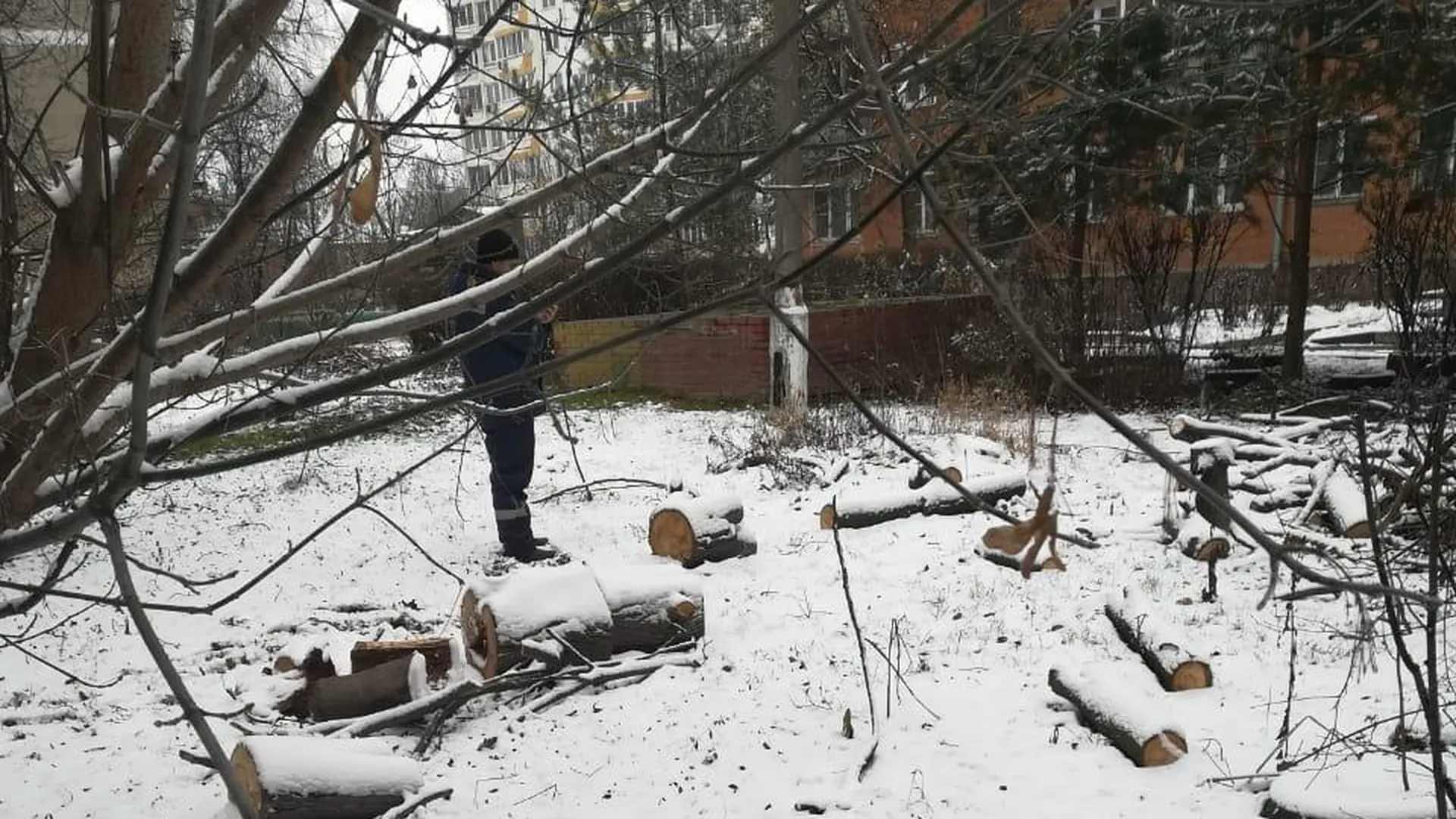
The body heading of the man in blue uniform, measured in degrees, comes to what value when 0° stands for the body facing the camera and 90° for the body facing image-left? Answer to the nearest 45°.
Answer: approximately 270°

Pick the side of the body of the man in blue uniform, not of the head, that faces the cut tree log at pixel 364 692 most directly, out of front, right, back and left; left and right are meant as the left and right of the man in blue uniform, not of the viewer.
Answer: right

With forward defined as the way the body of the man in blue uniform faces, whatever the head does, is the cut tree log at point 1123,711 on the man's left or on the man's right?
on the man's right

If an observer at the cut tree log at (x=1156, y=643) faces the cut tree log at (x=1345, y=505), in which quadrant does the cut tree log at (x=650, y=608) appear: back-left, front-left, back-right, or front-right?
back-left

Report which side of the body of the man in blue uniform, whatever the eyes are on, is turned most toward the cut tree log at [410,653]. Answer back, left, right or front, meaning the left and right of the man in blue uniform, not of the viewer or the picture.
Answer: right

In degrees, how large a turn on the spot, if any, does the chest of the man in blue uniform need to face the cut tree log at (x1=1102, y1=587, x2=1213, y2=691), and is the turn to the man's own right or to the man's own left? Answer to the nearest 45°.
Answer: approximately 45° to the man's own right

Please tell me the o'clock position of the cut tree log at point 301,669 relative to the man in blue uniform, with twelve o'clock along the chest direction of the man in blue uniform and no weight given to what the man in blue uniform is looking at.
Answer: The cut tree log is roughly at 4 o'clock from the man in blue uniform.

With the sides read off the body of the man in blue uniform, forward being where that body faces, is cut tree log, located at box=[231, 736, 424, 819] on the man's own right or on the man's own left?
on the man's own right
